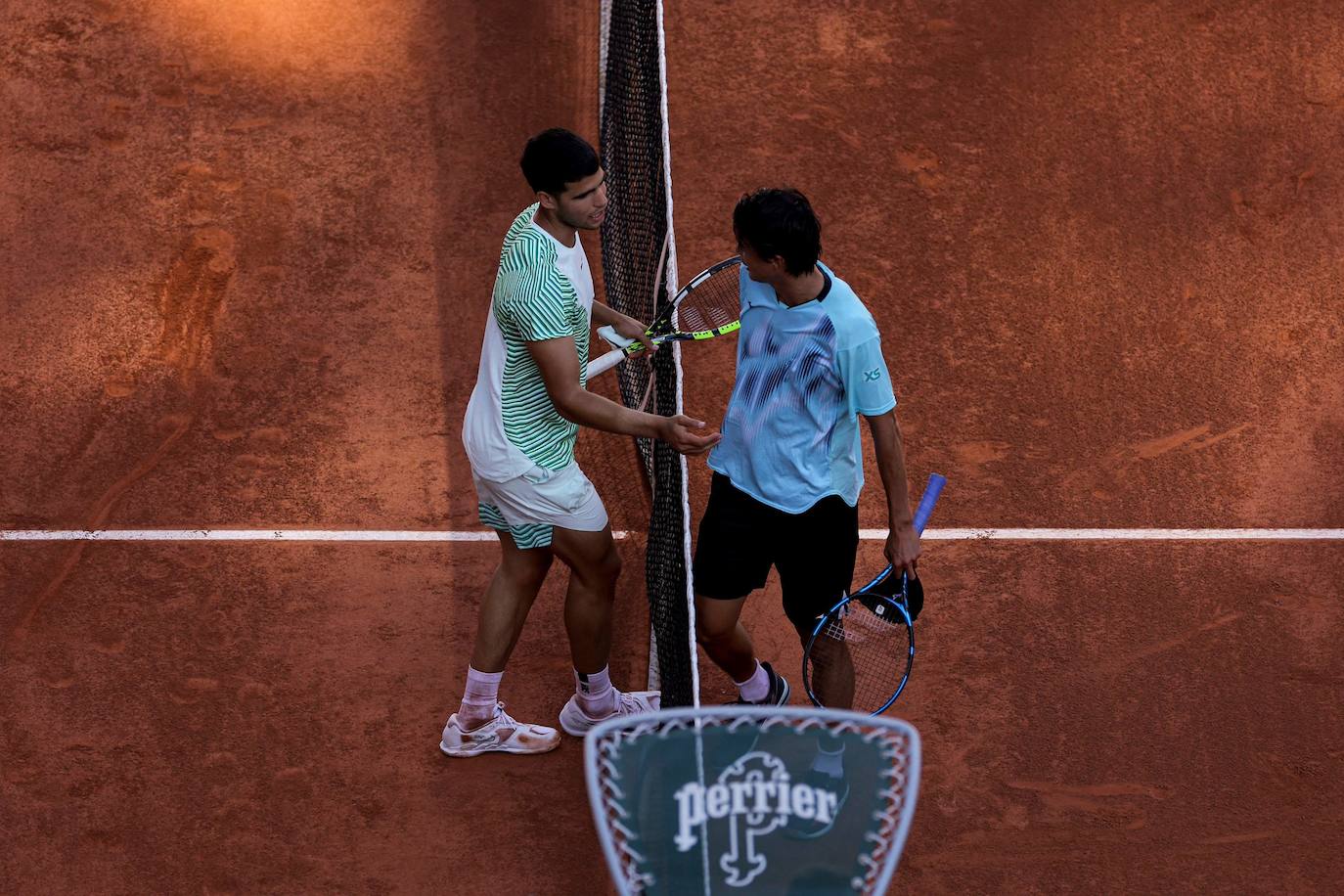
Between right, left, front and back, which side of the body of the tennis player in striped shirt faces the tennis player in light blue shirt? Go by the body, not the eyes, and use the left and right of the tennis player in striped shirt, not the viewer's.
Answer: front

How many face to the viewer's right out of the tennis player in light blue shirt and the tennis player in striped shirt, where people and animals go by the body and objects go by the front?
1

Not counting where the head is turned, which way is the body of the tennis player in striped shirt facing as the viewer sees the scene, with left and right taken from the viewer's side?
facing to the right of the viewer
